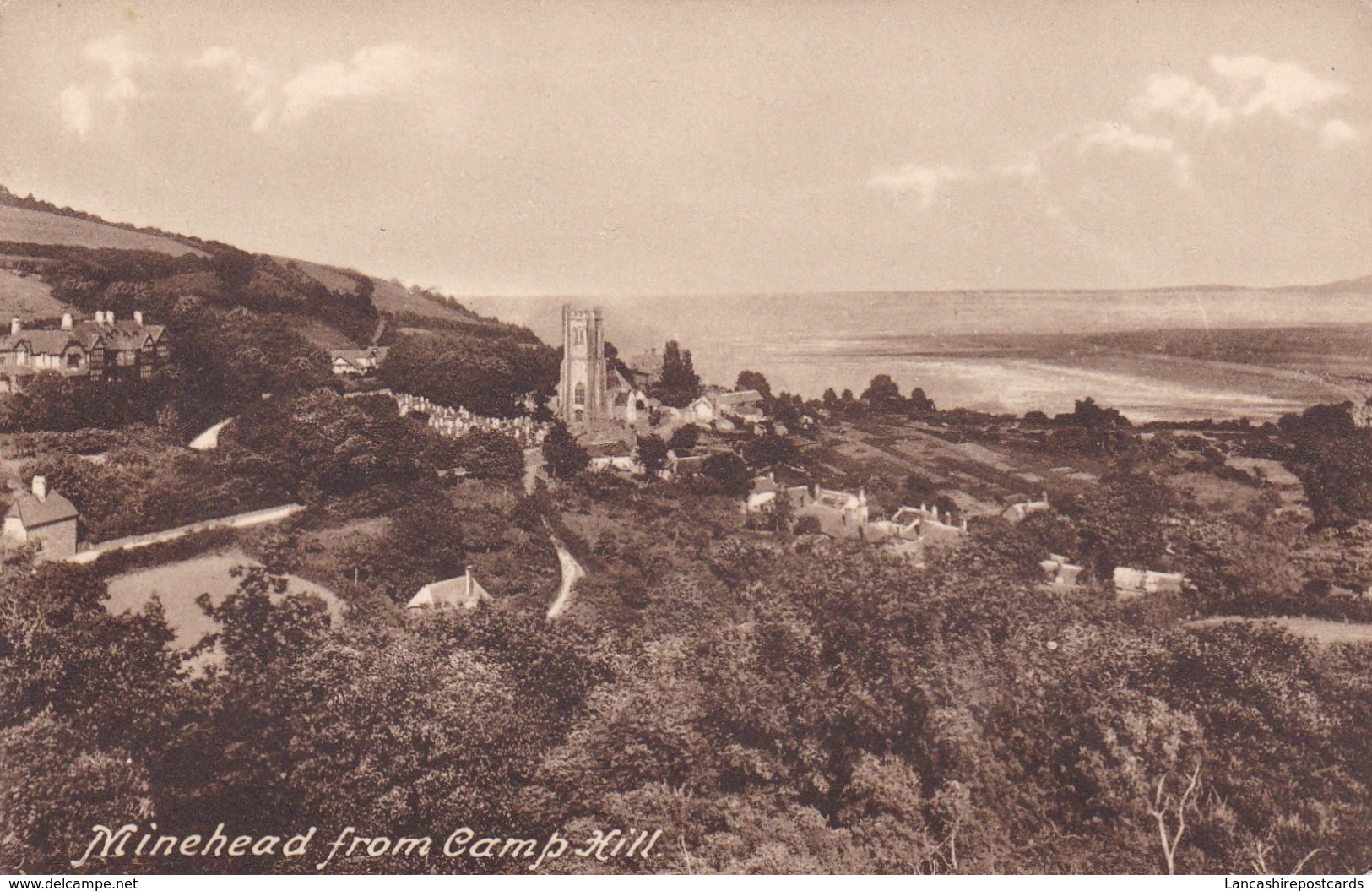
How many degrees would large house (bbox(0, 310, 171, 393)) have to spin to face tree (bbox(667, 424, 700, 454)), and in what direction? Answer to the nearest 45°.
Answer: approximately 90° to its left

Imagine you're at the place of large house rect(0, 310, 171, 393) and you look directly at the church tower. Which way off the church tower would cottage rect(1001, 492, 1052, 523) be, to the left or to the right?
right

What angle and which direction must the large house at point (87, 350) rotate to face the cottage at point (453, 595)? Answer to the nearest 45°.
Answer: approximately 45° to its left

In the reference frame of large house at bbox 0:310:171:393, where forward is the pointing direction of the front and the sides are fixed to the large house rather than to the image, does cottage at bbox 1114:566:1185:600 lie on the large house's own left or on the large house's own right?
on the large house's own left

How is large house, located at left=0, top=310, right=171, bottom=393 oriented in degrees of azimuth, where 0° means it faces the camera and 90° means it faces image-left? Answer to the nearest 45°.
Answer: approximately 0°
